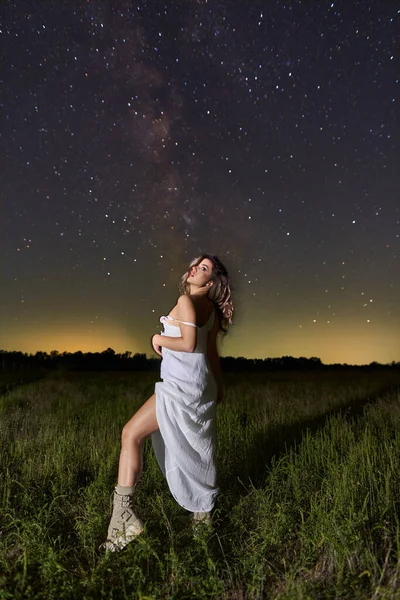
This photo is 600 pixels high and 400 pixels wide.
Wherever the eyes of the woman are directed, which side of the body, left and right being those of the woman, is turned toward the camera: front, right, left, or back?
left

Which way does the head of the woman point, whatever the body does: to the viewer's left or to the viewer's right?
to the viewer's left
